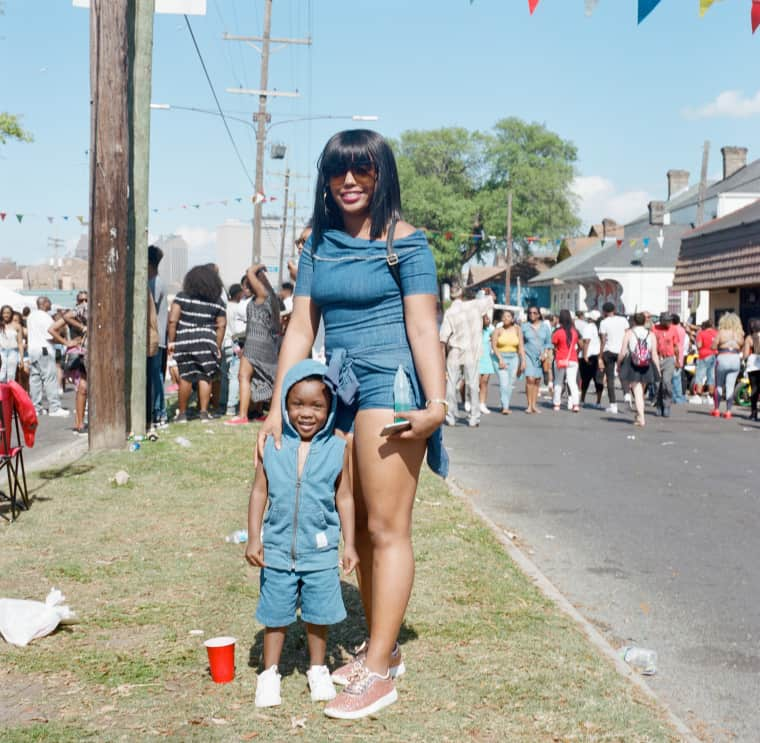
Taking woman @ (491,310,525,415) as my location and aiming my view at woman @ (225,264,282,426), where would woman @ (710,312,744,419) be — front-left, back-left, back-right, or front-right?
back-left

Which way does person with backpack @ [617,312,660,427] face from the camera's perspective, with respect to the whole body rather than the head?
away from the camera

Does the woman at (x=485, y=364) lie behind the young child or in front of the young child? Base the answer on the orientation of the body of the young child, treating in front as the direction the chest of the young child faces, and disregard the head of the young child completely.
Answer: behind

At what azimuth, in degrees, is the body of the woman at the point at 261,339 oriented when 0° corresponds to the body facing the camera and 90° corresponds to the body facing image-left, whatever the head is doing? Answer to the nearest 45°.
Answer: approximately 90°
